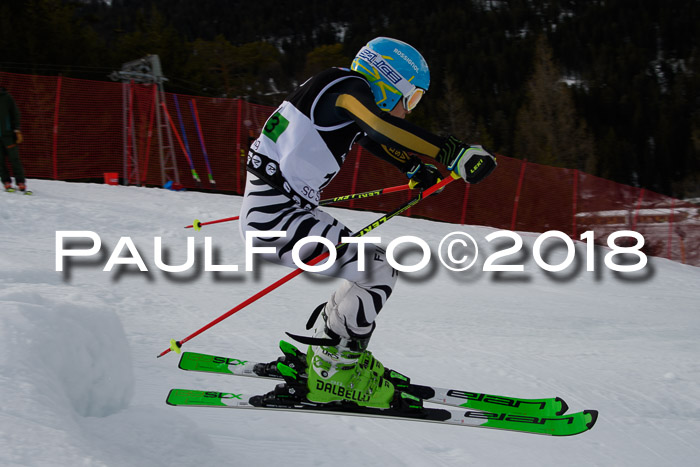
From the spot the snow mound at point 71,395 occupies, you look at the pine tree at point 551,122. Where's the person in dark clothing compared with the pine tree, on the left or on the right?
left

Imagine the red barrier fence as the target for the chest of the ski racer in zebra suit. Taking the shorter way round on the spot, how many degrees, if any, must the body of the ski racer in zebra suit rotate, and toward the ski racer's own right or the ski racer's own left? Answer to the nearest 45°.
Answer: approximately 90° to the ski racer's own left

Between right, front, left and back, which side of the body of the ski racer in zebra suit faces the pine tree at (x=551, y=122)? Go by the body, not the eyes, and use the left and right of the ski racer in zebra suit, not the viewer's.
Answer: left

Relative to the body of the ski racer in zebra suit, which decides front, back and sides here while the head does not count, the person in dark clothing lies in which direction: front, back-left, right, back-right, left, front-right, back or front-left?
back-left

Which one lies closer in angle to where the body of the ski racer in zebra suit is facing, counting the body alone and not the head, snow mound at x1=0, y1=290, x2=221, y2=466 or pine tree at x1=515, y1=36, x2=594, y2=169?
the pine tree

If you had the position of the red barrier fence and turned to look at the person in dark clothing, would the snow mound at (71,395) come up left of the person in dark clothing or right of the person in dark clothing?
left

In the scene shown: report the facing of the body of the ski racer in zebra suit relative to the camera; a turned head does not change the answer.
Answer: to the viewer's right

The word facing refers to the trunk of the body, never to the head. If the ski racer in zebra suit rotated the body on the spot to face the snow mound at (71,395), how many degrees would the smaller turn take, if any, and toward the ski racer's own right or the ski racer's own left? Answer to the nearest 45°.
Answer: approximately 135° to the ski racer's own right
